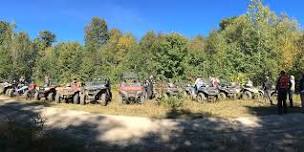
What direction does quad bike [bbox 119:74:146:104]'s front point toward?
toward the camera

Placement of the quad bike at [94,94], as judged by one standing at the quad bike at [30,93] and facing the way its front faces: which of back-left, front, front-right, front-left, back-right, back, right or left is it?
left

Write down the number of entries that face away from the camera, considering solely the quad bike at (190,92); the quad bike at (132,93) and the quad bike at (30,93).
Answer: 0

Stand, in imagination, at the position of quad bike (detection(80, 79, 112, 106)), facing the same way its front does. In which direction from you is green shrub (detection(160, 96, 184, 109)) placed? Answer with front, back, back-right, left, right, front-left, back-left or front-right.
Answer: left

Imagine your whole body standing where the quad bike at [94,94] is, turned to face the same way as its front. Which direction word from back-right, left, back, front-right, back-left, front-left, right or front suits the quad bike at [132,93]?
back-left

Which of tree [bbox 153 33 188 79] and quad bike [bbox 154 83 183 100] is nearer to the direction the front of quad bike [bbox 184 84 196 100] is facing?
the quad bike

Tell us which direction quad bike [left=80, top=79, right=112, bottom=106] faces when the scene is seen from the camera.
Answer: facing the viewer and to the left of the viewer

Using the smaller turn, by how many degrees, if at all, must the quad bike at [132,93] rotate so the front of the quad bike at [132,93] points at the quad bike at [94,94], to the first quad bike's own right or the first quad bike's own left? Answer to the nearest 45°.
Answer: approximately 90° to the first quad bike's own right

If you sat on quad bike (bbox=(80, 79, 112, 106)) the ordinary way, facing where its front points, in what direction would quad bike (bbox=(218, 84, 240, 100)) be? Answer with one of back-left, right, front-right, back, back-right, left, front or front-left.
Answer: back-left

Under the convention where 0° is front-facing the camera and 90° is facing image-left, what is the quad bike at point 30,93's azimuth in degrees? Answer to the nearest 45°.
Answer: approximately 45°

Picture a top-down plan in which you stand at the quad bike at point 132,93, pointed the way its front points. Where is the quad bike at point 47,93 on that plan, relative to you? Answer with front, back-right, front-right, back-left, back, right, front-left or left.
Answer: right

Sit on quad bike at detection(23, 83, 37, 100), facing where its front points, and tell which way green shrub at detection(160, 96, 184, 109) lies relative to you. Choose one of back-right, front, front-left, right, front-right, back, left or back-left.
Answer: left
